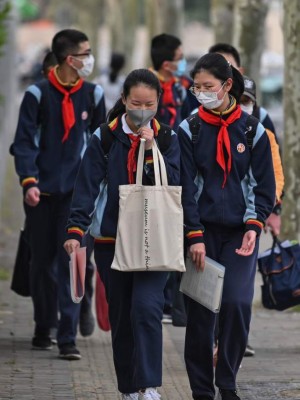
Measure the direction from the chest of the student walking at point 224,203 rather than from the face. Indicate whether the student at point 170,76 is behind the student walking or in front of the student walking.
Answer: behind

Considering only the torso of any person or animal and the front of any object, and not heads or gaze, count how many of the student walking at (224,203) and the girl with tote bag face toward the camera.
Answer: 2

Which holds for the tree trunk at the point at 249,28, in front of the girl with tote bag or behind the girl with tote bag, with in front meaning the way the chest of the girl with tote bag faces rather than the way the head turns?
behind

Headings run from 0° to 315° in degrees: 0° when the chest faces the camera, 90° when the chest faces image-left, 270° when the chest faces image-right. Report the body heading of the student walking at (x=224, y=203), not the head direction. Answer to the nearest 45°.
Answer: approximately 0°

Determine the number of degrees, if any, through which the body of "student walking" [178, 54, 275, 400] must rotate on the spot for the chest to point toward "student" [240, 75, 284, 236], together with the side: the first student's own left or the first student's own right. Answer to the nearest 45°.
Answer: approximately 180°

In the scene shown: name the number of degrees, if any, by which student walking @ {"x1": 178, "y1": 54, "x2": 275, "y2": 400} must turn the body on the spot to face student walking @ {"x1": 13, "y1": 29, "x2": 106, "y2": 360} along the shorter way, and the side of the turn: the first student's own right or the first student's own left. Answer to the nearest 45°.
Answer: approximately 135° to the first student's own right

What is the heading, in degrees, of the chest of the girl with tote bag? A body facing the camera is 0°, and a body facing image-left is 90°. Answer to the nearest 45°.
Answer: approximately 0°
